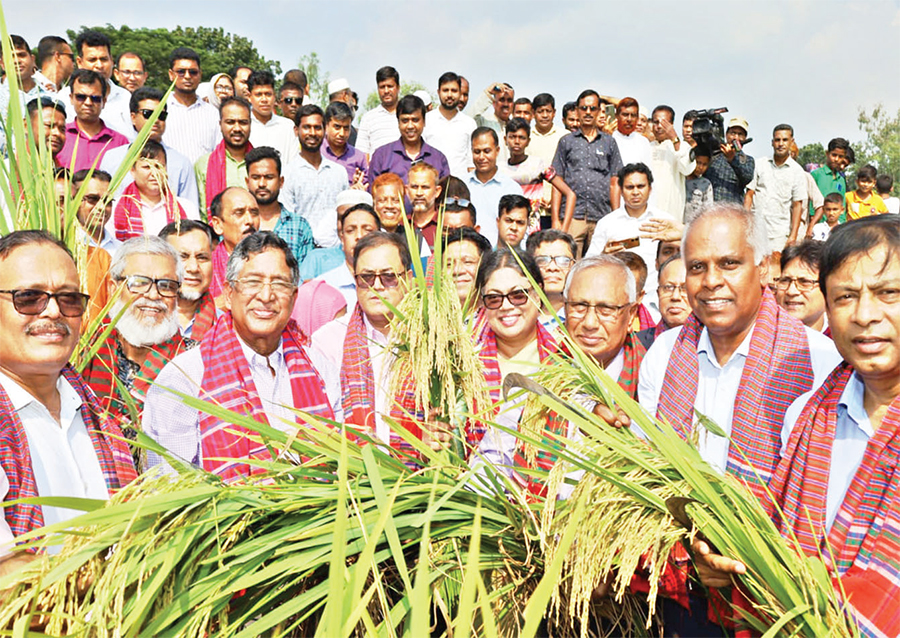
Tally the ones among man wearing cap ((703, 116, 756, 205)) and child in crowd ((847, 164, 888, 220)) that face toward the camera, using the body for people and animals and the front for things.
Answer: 2

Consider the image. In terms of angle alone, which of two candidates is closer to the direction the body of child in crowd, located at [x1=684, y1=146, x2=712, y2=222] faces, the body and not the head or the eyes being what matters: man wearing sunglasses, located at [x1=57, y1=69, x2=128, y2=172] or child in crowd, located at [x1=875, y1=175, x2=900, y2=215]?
the man wearing sunglasses

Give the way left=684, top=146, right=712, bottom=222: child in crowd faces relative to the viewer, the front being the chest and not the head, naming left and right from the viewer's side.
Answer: facing the viewer

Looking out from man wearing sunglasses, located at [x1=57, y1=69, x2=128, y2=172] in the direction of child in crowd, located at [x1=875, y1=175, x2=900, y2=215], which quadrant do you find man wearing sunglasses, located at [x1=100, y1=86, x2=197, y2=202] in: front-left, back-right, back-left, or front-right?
front-right

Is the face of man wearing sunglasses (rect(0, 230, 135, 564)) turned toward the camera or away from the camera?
toward the camera

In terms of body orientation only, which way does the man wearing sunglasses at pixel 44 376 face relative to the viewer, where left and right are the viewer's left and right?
facing the viewer and to the right of the viewer

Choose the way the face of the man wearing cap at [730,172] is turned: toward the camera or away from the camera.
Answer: toward the camera

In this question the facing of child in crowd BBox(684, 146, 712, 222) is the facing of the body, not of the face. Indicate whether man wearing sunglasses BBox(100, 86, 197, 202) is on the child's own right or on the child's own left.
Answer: on the child's own right

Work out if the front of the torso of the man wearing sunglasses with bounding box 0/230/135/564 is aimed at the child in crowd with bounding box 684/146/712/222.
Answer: no

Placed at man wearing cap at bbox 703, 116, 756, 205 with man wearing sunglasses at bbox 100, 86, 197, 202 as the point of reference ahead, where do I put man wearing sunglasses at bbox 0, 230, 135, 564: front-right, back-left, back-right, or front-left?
front-left

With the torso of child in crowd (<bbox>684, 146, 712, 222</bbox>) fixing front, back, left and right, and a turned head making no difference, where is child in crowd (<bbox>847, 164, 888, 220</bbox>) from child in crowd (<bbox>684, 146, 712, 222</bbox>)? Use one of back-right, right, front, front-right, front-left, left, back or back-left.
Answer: back-left

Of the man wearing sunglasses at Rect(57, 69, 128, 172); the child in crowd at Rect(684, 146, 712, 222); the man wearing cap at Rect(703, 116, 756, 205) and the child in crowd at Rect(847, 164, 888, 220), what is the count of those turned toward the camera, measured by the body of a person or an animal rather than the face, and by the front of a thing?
4

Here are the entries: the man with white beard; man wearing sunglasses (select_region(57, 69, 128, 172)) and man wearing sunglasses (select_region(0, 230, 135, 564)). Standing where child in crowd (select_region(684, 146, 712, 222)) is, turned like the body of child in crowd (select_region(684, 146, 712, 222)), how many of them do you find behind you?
0

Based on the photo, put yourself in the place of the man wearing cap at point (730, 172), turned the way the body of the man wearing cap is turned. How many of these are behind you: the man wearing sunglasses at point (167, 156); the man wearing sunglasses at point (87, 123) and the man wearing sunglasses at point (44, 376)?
0

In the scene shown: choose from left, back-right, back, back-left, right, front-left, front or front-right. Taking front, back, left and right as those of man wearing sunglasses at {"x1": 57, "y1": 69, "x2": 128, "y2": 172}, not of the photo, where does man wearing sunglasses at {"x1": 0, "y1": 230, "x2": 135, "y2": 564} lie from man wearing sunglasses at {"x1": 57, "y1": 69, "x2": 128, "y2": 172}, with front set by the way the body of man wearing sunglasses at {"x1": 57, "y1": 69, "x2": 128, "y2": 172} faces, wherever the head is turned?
front

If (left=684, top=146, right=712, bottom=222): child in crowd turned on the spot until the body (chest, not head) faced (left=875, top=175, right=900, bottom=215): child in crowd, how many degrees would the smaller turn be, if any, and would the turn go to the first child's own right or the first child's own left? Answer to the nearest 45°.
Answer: approximately 135° to the first child's own left

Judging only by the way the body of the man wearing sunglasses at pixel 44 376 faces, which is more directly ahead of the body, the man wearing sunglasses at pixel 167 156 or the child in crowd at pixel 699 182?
the child in crowd
